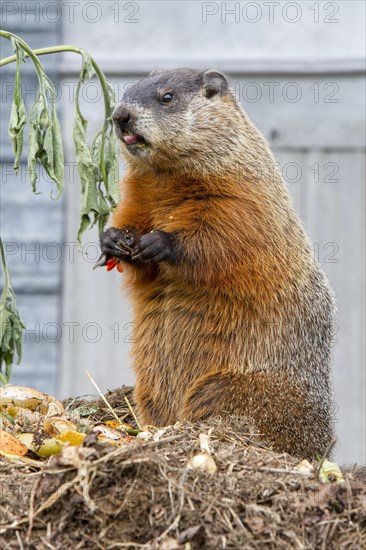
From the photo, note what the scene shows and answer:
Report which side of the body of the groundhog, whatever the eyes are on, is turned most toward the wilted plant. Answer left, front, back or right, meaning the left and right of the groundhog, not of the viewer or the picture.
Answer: front

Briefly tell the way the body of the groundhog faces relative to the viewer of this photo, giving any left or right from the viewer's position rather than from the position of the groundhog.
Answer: facing to the left of the viewer
